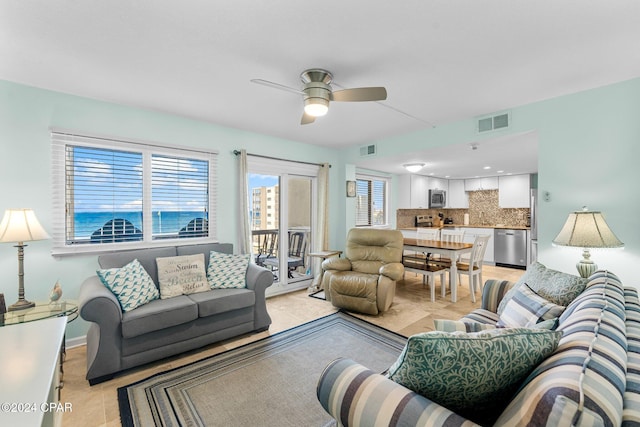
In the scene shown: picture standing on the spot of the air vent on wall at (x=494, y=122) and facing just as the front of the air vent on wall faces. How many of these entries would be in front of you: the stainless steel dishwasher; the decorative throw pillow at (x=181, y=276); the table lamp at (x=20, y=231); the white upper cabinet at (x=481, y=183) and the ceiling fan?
3

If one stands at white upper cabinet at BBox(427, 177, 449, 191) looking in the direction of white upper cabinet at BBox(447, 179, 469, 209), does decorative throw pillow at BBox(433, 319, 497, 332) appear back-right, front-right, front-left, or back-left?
back-right

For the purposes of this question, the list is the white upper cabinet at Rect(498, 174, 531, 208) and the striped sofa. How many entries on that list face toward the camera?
1

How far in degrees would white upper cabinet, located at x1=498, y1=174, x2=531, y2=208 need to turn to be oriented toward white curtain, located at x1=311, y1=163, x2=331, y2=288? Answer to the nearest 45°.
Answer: approximately 45° to its right

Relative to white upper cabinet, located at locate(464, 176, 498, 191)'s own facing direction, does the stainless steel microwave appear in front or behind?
in front

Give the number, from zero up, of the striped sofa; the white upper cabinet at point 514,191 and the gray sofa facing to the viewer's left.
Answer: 1

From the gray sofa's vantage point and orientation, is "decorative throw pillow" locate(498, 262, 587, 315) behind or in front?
in front

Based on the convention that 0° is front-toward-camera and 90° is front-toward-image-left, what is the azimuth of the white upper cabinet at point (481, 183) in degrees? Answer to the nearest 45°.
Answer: approximately 45°

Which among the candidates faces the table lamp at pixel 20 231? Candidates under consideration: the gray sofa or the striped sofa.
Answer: the striped sofa
